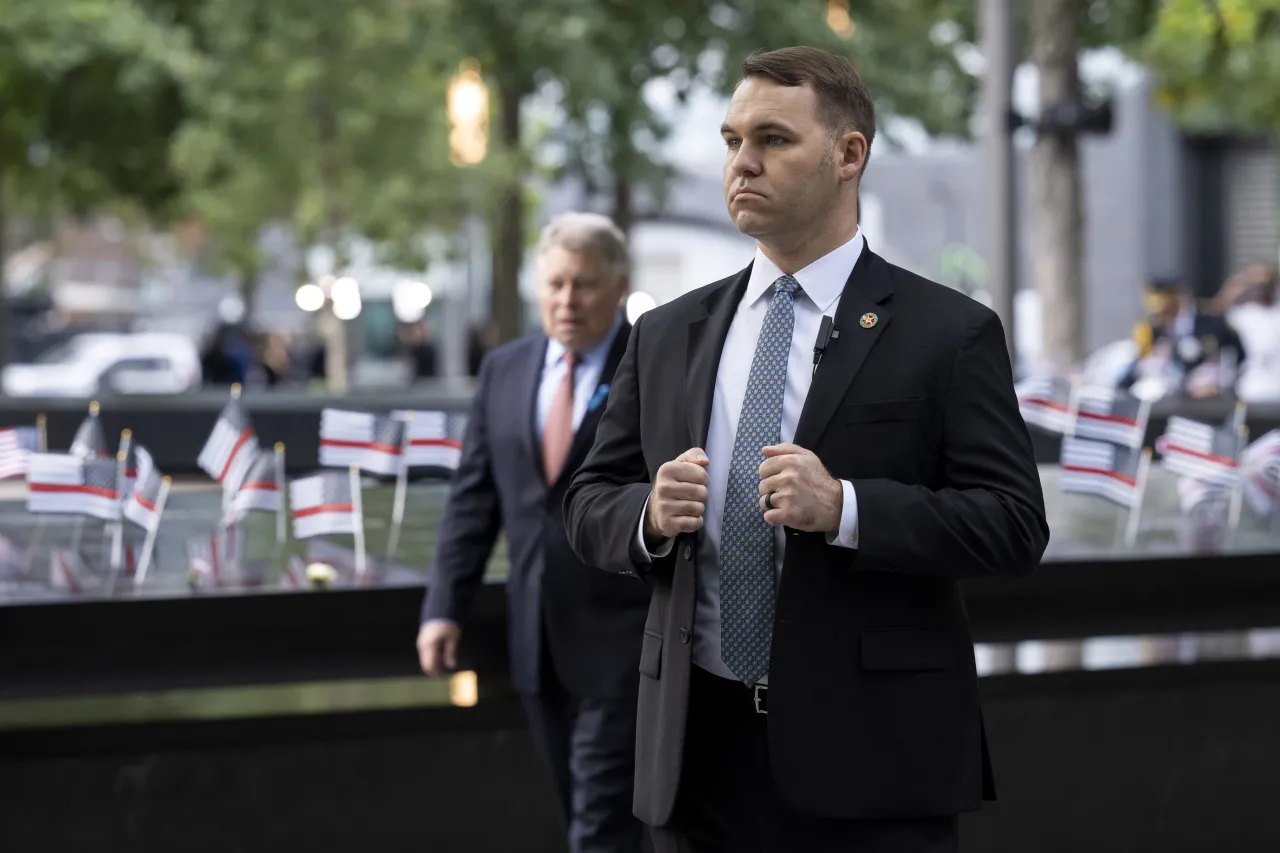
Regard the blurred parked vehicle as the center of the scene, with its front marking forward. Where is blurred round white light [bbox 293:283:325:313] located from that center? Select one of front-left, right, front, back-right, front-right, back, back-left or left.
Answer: back

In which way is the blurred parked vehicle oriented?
to the viewer's left

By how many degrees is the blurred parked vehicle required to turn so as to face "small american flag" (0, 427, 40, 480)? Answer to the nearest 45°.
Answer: approximately 90° to its left

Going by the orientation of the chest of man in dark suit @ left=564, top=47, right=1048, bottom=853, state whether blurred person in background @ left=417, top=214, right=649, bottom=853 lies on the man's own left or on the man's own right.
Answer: on the man's own right

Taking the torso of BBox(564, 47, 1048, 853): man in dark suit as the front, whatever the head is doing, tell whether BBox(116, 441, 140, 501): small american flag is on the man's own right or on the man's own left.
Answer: on the man's own right

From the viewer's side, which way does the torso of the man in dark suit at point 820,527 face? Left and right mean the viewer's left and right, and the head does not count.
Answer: facing the viewer and to the left of the viewer

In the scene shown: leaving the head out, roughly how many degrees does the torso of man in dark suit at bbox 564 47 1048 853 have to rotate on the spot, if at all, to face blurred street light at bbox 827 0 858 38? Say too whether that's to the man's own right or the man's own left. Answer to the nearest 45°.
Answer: approximately 135° to the man's own right

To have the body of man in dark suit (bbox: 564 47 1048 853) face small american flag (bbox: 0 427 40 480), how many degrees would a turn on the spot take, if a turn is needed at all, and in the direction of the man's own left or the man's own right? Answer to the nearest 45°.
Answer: approximately 90° to the man's own right

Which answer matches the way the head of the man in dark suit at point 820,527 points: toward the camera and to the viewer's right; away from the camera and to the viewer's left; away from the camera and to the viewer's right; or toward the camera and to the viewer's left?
toward the camera and to the viewer's left

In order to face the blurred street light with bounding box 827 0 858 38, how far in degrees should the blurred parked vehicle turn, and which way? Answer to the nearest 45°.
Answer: approximately 135° to its left
